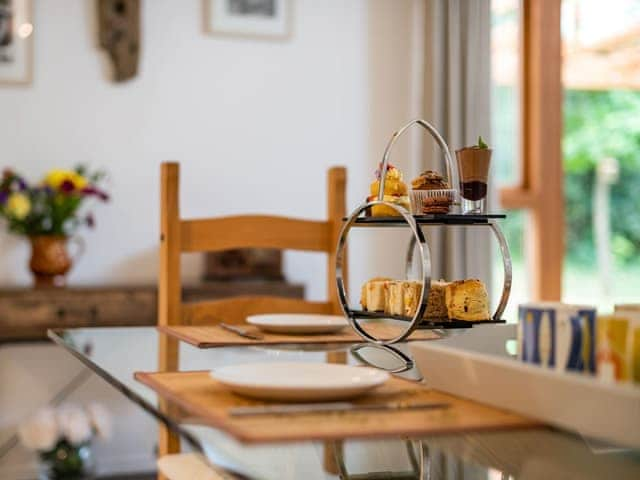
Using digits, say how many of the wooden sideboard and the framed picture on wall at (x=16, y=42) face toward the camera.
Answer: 2

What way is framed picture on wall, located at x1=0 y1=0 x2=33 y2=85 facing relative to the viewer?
toward the camera

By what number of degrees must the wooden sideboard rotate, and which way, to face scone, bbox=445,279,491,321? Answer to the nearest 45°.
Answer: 0° — it already faces it

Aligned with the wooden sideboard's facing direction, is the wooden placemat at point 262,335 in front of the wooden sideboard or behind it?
in front

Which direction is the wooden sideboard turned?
toward the camera

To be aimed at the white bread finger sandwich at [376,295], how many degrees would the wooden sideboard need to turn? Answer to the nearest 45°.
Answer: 0° — it already faces it

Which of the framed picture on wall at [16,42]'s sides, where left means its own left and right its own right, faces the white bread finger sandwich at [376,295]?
front

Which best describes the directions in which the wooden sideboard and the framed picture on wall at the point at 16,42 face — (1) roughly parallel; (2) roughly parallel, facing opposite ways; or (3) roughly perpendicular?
roughly parallel

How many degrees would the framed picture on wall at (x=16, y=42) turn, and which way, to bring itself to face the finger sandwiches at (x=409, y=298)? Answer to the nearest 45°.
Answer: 0° — it already faces it

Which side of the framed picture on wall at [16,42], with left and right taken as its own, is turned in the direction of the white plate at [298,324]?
front

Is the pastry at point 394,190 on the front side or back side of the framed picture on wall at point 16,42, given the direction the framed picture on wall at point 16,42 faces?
on the front side
